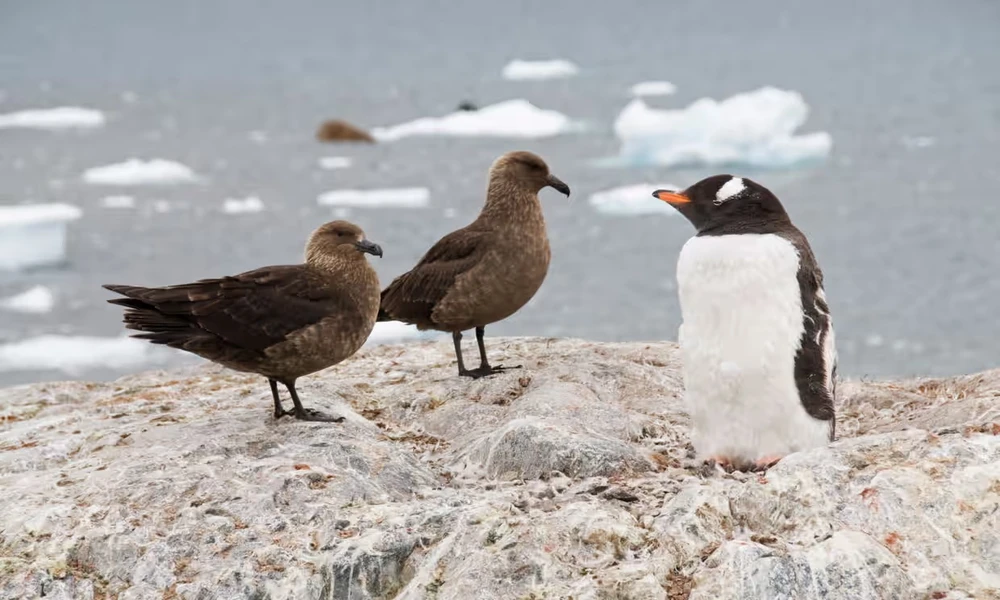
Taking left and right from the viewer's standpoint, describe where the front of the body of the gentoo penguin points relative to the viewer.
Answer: facing the viewer and to the left of the viewer
